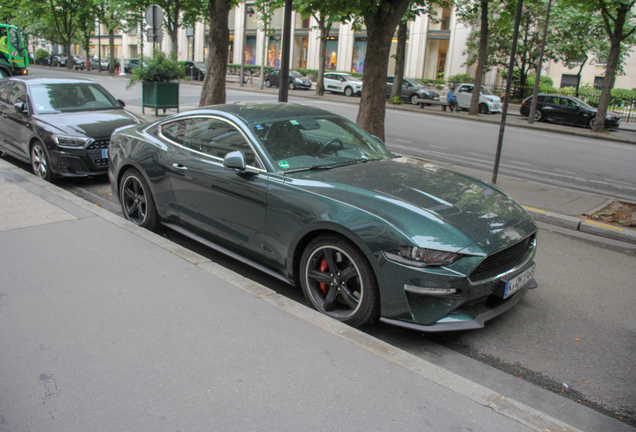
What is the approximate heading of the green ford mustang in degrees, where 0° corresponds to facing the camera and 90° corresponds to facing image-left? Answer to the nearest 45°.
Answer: approximately 315°

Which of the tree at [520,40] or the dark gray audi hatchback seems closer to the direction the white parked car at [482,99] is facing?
the dark gray audi hatchback

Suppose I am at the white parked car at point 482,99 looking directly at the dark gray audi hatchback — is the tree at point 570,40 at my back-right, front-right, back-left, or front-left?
back-left

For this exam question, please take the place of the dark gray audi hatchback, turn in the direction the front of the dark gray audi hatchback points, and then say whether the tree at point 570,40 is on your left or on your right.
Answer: on your left

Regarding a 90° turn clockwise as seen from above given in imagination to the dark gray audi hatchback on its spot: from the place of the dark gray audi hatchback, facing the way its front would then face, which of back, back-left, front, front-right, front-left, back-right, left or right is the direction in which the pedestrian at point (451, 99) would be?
back

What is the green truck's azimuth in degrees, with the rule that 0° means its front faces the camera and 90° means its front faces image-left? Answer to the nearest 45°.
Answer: approximately 315°

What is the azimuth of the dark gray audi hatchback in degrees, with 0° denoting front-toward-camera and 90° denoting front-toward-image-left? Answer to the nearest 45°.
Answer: approximately 315°

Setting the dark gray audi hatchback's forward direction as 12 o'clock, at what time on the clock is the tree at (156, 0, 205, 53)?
The tree is roughly at 8 o'clock from the dark gray audi hatchback.
